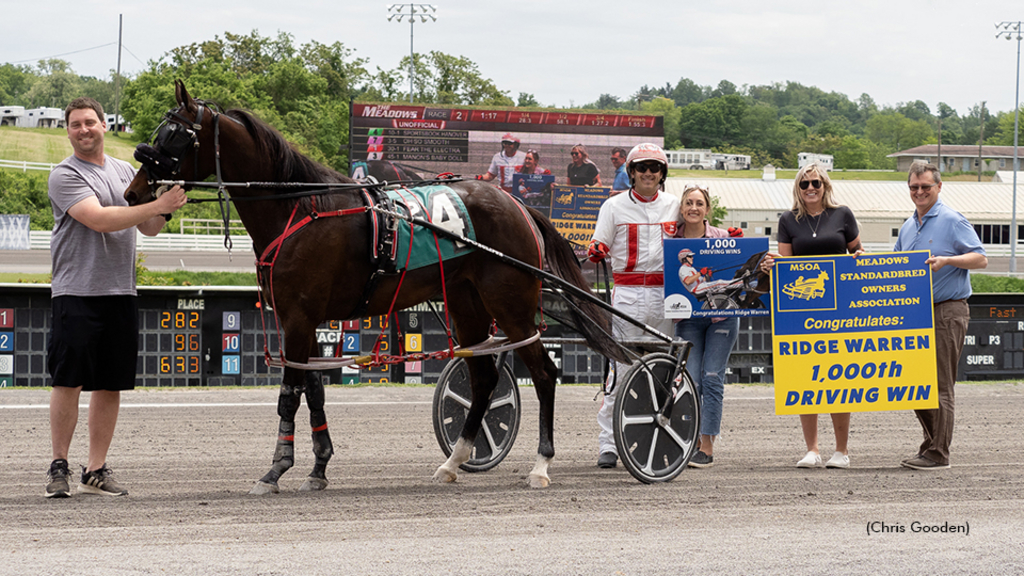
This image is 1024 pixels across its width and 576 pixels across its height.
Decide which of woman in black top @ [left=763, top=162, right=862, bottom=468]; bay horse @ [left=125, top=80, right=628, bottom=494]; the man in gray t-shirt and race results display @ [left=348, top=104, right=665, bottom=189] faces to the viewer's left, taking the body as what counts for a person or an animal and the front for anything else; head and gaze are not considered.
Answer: the bay horse

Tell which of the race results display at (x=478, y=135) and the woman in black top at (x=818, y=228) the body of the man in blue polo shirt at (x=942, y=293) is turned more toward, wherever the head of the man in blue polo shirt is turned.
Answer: the woman in black top

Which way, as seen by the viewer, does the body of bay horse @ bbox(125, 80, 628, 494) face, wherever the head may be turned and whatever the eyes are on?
to the viewer's left

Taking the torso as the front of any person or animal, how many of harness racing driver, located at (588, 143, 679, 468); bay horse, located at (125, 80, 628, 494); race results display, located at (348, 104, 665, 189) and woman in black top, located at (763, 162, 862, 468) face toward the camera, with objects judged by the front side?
3

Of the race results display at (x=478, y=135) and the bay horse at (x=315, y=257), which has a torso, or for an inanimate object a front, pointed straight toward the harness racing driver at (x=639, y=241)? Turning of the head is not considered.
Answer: the race results display

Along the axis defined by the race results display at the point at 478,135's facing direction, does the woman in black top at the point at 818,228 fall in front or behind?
in front

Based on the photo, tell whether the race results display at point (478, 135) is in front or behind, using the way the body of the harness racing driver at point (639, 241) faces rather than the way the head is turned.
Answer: behind

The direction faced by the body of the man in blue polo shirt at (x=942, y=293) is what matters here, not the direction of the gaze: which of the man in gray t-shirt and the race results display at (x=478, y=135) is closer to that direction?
the man in gray t-shirt

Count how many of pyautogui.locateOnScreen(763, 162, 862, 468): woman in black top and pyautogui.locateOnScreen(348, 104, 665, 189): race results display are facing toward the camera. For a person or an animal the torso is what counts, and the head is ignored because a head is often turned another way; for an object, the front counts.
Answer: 2
